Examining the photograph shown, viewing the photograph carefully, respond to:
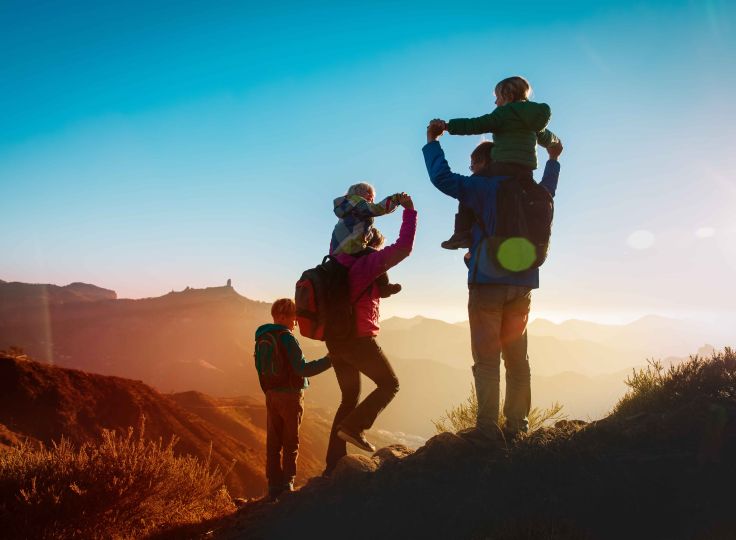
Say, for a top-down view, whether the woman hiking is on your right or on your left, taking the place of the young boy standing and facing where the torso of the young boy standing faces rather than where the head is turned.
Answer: on your right

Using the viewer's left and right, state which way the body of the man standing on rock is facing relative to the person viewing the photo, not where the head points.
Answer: facing away from the viewer and to the left of the viewer

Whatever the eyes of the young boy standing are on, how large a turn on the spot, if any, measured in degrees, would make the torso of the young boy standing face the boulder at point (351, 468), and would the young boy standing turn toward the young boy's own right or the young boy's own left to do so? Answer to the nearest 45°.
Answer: approximately 90° to the young boy's own right

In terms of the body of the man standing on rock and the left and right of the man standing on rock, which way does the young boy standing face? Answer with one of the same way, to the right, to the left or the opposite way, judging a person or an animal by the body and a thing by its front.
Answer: to the right

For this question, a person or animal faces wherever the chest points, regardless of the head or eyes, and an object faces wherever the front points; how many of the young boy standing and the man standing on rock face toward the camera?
0

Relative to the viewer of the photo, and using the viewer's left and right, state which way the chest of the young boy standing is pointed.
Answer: facing away from the viewer and to the right of the viewer
